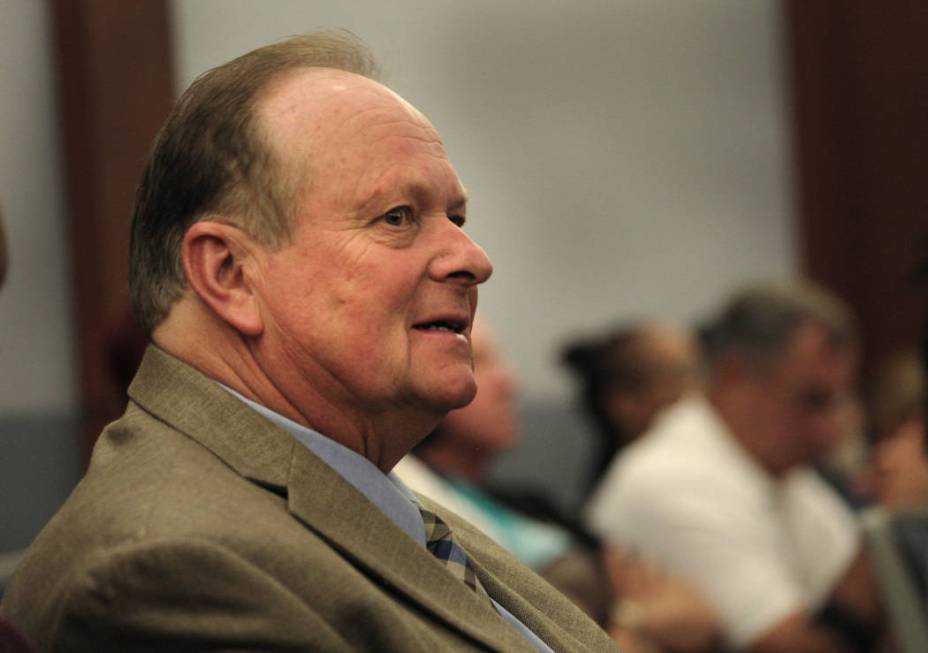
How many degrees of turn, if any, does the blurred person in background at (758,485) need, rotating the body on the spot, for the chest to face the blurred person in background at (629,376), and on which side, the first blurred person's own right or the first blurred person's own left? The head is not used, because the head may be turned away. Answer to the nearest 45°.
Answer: approximately 180°

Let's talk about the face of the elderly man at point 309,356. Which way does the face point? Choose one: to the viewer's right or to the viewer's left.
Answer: to the viewer's right

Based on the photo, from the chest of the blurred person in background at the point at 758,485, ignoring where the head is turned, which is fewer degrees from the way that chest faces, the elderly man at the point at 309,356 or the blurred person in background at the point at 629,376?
the elderly man

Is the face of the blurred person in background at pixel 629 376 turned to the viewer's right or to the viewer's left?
to the viewer's right

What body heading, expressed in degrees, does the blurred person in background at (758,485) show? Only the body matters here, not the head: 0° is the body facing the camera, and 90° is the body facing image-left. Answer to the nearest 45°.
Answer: approximately 315°
